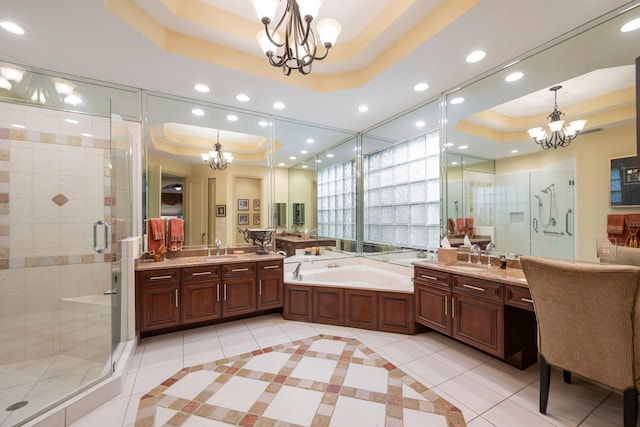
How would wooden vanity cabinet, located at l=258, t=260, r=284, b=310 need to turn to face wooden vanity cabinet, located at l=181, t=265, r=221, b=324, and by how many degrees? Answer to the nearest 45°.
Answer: approximately 135° to its right

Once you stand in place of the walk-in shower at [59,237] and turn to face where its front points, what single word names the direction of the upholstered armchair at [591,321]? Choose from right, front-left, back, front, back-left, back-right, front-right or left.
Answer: front

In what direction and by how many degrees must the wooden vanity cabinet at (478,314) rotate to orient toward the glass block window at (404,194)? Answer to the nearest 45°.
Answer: approximately 90° to its right

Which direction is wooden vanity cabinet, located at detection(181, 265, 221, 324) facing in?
toward the camera

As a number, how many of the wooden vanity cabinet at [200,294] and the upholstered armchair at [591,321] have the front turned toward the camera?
1

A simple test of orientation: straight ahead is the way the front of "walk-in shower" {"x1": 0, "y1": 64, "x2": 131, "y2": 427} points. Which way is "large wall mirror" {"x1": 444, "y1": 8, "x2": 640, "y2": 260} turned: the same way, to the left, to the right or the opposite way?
the opposite way

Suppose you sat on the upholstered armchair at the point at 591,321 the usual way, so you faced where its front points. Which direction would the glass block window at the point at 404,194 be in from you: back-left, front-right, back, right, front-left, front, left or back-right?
left

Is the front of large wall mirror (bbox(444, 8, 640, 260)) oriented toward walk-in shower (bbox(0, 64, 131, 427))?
yes
